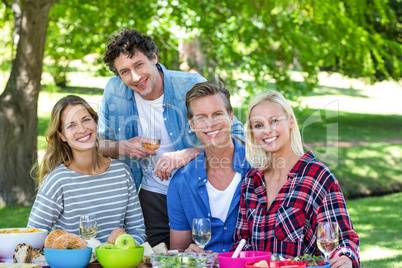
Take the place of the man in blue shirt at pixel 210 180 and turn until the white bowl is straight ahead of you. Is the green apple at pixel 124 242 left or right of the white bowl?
left

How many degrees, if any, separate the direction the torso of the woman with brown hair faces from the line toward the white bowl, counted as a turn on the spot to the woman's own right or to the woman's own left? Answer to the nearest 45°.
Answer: approximately 45° to the woman's own right

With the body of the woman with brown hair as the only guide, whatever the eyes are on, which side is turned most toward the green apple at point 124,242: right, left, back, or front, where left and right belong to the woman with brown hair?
front

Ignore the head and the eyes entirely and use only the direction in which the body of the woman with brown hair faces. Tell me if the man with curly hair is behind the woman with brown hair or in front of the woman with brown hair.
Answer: behind

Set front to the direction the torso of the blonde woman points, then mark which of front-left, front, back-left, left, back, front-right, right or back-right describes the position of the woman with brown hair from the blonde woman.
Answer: front-right

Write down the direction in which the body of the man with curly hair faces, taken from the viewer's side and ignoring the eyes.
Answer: toward the camera

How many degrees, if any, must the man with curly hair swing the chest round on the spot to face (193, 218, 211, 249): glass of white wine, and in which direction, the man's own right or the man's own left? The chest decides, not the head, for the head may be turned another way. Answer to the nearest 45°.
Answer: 0° — they already face it

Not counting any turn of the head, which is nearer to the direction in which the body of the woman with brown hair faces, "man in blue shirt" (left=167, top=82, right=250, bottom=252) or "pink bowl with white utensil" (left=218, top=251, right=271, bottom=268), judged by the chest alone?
the pink bowl with white utensil

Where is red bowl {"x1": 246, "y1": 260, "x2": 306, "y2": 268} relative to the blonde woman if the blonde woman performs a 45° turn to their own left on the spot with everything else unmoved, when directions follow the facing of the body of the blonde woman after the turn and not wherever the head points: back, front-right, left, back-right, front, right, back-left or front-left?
front

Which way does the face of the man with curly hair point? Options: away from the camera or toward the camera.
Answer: toward the camera

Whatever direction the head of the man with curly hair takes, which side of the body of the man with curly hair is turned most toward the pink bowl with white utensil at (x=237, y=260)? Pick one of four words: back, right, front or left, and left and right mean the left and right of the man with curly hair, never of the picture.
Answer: front

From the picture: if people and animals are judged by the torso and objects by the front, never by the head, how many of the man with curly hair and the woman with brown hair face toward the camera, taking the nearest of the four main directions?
2

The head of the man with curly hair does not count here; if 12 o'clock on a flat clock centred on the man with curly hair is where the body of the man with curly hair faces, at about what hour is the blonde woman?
The blonde woman is roughly at 11 o'clock from the man with curly hair.

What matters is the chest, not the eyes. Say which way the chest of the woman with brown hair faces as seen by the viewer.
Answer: toward the camera

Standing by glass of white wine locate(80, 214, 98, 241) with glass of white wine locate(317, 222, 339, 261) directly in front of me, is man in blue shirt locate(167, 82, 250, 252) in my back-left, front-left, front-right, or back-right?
front-left

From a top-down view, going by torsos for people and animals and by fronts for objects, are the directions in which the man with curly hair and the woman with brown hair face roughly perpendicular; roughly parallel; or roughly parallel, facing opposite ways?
roughly parallel

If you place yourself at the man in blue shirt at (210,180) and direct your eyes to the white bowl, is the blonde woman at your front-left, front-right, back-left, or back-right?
back-left

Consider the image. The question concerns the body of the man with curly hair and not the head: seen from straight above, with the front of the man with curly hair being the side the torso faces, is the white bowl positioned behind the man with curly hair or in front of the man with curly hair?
in front

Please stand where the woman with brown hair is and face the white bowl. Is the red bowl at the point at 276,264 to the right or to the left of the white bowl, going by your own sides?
left

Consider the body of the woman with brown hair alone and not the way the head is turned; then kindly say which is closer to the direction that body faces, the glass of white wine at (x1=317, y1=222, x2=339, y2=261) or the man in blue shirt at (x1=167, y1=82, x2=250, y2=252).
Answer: the glass of white wine
